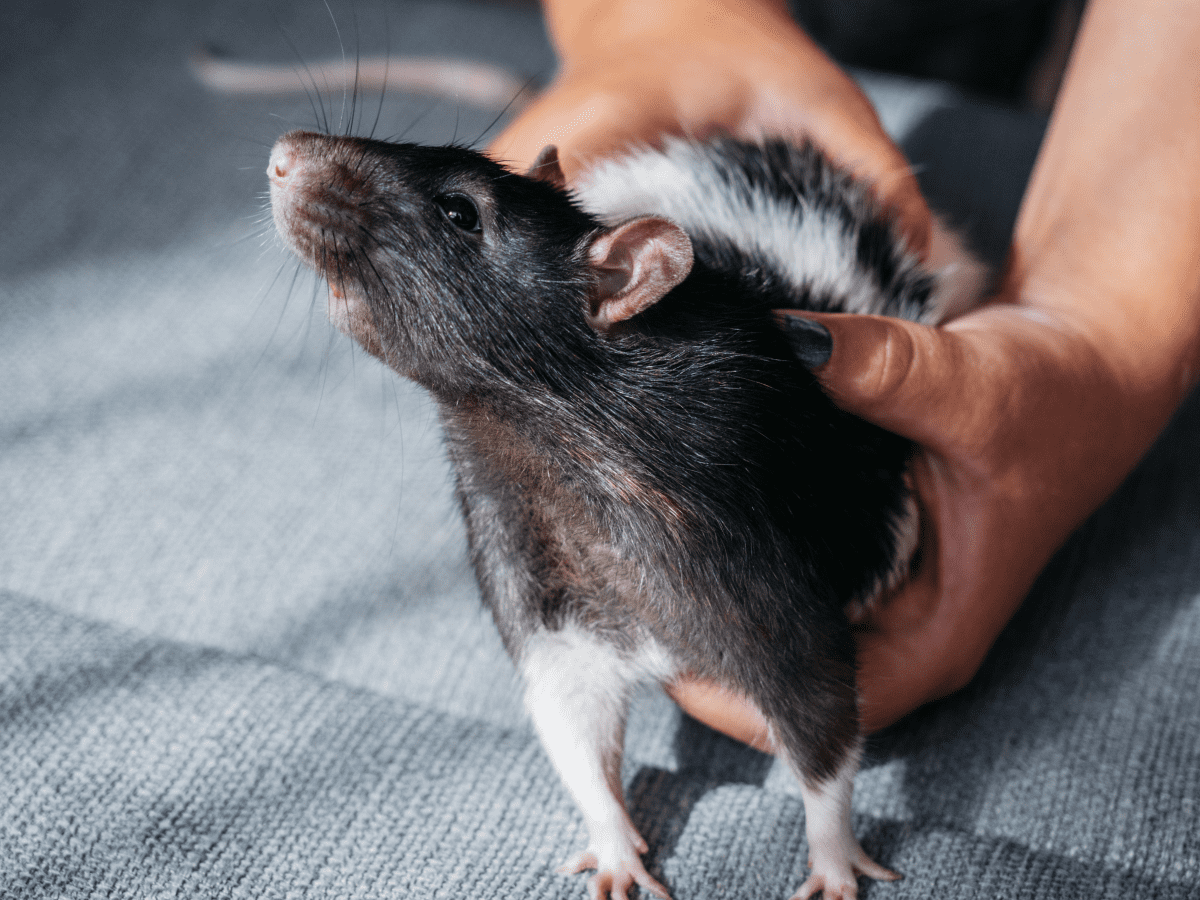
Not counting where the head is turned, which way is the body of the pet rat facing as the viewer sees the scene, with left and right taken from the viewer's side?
facing the viewer and to the left of the viewer
